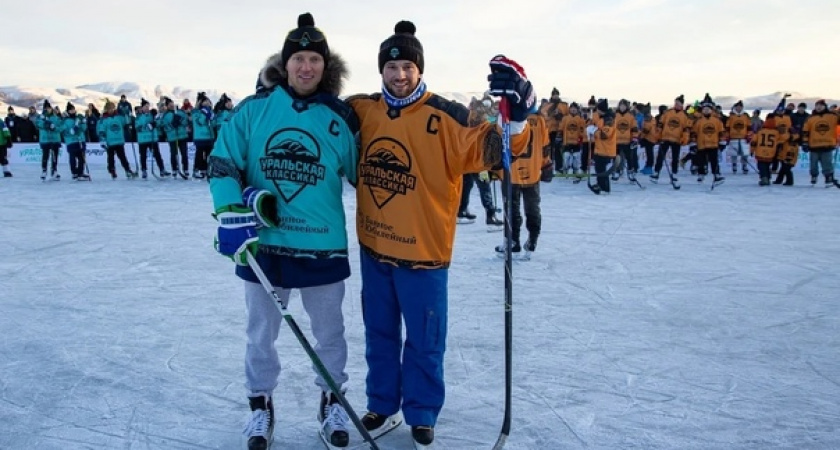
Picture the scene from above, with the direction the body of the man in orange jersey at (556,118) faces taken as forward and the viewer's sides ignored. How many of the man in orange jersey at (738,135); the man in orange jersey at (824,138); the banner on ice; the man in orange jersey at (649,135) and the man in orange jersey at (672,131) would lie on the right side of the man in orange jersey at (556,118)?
1

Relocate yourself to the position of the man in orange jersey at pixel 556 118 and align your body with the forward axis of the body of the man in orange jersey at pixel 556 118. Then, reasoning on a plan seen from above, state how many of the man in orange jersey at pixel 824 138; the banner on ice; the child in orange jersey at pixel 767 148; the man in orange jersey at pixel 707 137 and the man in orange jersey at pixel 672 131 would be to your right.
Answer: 1

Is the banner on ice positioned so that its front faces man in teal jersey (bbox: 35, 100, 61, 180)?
yes

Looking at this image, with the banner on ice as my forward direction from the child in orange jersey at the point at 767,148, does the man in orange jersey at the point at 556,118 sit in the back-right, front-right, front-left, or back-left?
front-right

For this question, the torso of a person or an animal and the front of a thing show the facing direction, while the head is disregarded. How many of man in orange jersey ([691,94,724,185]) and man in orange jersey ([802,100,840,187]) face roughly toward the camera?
2

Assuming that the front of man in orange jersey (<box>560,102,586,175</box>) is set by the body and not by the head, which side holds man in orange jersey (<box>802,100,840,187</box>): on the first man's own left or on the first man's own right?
on the first man's own left

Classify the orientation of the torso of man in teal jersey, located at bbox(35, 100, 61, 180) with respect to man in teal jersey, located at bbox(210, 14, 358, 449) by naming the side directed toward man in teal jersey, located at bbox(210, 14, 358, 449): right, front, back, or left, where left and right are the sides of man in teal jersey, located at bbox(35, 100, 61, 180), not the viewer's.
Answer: front

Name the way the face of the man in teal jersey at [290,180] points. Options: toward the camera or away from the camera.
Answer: toward the camera

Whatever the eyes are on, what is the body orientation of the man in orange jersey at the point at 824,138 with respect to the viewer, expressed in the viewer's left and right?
facing the viewer

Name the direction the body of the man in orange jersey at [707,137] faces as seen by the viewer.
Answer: toward the camera

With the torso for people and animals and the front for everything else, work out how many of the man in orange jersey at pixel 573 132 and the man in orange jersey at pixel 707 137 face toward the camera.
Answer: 2

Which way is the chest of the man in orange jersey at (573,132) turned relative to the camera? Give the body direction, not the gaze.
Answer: toward the camera

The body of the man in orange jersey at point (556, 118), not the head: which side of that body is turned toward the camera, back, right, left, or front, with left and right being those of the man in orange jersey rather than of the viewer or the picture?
front
